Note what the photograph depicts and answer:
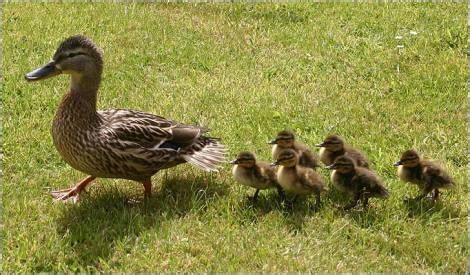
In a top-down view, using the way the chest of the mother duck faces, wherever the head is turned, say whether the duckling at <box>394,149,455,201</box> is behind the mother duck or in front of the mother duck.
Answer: behind

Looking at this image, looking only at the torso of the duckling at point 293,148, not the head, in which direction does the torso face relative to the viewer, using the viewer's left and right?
facing to the left of the viewer

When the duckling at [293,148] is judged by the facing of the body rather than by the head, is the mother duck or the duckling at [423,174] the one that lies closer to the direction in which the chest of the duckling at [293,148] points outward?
the mother duck

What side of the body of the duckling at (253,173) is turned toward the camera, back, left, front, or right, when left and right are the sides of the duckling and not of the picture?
left

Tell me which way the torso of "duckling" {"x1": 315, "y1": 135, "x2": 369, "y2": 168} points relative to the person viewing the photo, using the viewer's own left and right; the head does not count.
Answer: facing to the left of the viewer

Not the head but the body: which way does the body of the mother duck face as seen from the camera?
to the viewer's left

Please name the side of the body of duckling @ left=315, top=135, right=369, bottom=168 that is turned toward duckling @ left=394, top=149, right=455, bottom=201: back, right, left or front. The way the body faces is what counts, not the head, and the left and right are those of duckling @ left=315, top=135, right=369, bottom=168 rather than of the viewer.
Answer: back

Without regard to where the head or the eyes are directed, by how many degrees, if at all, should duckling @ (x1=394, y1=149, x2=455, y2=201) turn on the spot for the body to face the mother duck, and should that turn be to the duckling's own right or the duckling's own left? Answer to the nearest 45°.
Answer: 0° — it already faces it

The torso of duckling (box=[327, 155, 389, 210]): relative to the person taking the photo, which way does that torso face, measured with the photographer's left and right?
facing to the left of the viewer

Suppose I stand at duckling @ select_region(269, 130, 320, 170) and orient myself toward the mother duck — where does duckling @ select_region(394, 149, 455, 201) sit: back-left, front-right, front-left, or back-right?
back-left
